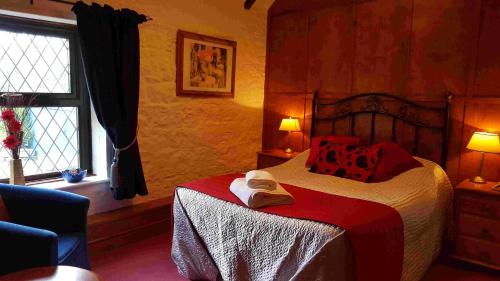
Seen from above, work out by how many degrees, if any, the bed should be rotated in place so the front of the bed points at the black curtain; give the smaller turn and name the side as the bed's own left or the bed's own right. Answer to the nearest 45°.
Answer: approximately 45° to the bed's own right

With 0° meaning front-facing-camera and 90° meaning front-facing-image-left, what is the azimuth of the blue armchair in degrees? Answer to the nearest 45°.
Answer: approximately 315°

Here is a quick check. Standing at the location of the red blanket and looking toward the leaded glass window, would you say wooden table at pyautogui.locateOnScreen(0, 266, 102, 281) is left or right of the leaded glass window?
left

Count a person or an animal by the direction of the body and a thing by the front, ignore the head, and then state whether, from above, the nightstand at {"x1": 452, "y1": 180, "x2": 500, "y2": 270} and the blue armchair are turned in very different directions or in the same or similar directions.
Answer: very different directions

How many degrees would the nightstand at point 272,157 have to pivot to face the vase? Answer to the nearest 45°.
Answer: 0° — it already faces it

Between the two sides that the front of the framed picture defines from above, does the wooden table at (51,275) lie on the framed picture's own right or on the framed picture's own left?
on the framed picture's own right
